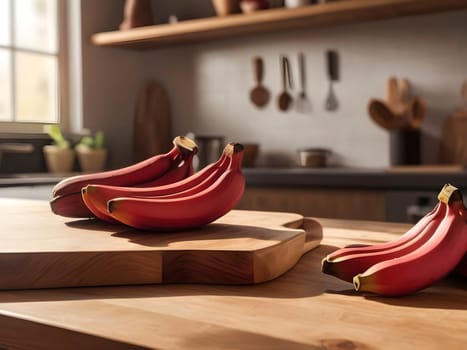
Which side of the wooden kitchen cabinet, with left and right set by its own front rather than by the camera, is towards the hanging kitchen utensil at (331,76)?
back

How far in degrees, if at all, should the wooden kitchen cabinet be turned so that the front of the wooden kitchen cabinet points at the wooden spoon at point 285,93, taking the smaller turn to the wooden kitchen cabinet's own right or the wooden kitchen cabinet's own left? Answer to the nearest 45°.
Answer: approximately 180°

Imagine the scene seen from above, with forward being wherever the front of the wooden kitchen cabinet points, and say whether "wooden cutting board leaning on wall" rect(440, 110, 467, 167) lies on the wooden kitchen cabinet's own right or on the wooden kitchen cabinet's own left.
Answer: on the wooden kitchen cabinet's own left

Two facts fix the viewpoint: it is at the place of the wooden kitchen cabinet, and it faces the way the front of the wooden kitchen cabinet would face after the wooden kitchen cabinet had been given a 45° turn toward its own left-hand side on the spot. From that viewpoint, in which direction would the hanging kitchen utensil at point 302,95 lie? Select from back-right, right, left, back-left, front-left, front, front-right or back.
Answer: back-left

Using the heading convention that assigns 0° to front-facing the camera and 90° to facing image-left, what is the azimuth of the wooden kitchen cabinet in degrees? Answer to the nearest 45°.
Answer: approximately 0°

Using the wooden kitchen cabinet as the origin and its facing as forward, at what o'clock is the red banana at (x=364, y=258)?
The red banana is roughly at 12 o'clock from the wooden kitchen cabinet.

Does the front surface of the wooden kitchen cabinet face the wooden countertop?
yes

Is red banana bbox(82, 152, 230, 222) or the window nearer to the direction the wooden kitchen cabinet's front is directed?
the red banana

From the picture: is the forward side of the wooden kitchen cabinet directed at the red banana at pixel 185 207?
yes
